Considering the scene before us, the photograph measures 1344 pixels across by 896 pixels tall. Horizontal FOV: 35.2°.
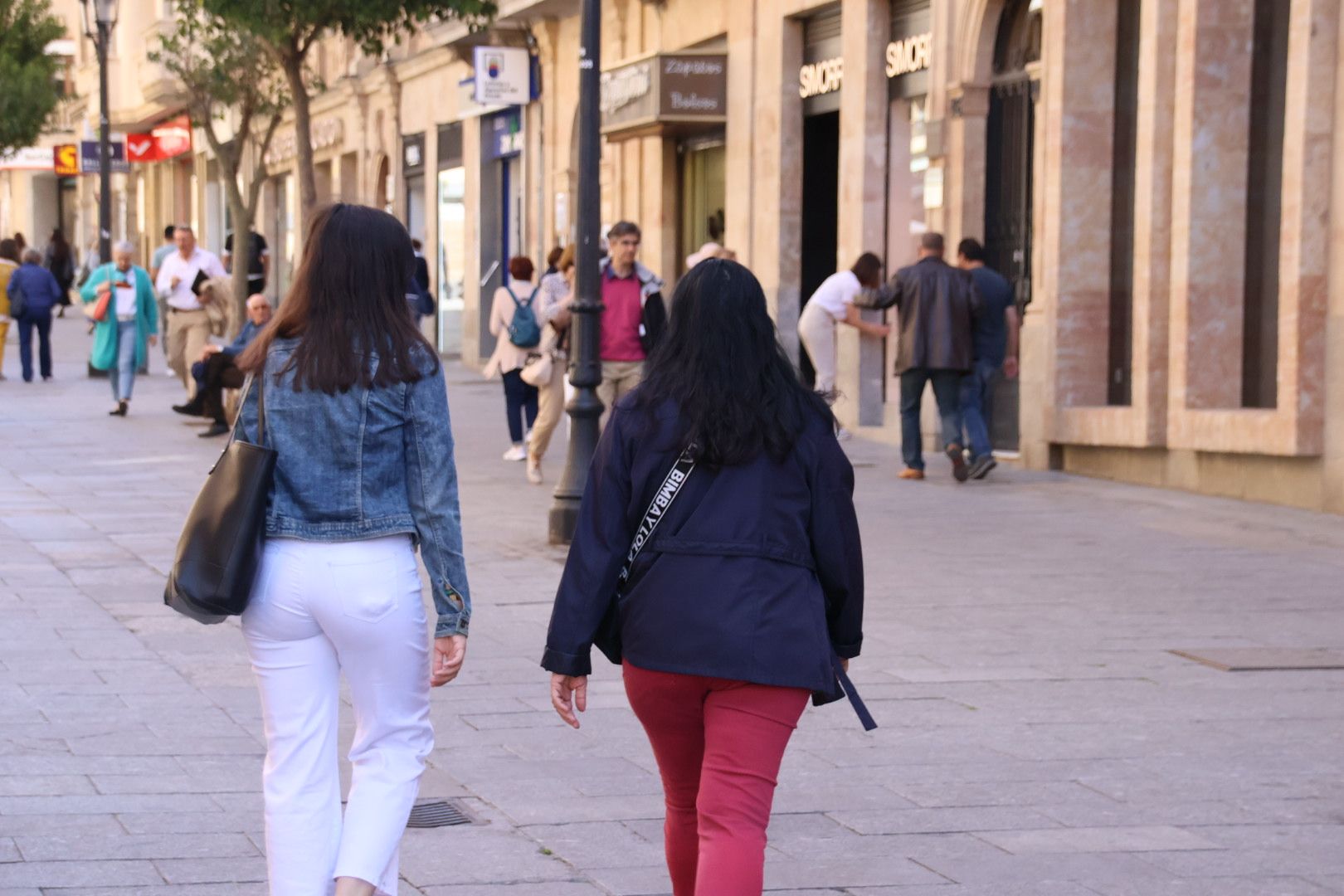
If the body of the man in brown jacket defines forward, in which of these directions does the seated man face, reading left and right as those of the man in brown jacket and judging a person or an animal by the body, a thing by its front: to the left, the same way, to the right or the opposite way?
to the left

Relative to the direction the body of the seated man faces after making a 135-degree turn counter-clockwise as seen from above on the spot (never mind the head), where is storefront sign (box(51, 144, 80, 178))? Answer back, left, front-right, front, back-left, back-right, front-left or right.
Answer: back-left

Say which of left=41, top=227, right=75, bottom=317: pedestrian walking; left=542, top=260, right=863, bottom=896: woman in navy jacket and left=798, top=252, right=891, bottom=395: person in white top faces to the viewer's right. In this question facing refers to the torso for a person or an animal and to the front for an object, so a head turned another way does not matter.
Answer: the person in white top

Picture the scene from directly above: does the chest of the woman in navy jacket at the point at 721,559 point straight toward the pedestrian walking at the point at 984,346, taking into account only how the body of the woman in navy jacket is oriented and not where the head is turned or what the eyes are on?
yes

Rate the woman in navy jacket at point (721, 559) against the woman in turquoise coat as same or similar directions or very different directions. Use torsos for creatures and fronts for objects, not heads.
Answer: very different directions

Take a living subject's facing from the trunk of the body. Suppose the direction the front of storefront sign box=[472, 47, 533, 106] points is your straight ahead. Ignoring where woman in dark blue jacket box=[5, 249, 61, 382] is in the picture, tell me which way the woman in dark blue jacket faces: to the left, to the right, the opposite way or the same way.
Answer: the opposite way

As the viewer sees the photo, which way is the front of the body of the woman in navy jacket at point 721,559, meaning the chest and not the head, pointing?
away from the camera

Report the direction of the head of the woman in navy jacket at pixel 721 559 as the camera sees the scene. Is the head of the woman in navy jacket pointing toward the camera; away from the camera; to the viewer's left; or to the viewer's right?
away from the camera

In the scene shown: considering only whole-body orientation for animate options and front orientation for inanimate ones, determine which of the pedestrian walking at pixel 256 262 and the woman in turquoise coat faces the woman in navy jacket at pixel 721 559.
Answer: the woman in turquoise coat
